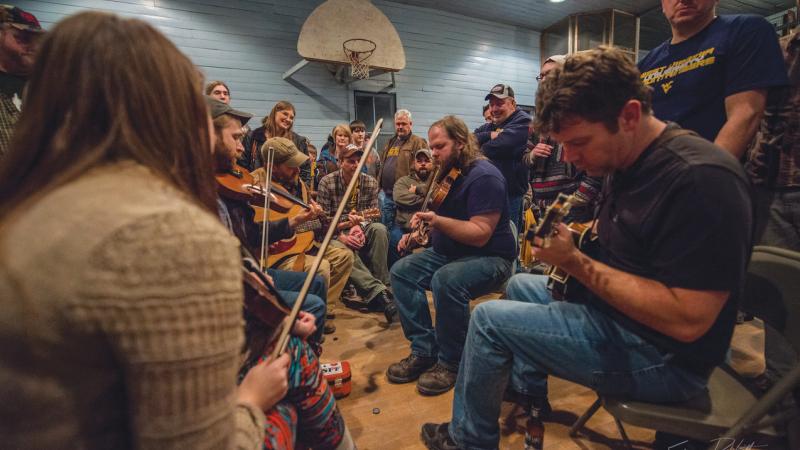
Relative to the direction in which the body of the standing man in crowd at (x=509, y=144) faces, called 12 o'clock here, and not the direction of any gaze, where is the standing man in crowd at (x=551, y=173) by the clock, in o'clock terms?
the standing man in crowd at (x=551, y=173) is roughly at 10 o'clock from the standing man in crowd at (x=509, y=144).

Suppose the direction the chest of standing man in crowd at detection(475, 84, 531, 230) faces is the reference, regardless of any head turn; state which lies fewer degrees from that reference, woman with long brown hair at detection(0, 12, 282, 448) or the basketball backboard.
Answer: the woman with long brown hair

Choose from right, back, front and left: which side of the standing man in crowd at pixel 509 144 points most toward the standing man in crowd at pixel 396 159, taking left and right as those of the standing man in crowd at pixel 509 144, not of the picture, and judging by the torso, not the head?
right

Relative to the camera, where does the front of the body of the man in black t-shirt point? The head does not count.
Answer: to the viewer's left

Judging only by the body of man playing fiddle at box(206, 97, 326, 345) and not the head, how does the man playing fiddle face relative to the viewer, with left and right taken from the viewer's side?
facing to the right of the viewer

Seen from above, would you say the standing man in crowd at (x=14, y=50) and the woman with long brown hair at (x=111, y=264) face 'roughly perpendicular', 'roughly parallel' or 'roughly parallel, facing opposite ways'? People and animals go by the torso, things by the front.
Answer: roughly perpendicular
